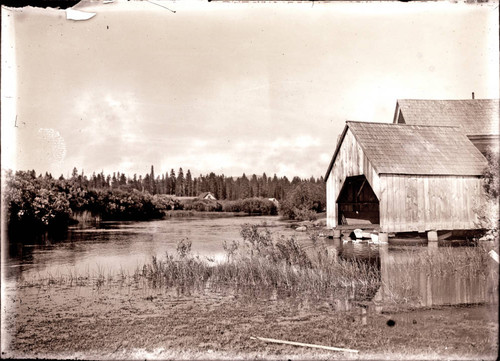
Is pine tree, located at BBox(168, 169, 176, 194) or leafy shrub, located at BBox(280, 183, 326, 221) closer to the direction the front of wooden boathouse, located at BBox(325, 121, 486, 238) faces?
the pine tree

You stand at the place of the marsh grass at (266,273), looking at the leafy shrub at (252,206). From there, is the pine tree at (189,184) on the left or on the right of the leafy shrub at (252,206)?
left

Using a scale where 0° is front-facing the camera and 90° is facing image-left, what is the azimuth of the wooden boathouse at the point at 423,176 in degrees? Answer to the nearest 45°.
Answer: approximately 45°

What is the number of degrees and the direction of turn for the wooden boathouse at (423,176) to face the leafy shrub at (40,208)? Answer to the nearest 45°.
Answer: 0° — it already faces it

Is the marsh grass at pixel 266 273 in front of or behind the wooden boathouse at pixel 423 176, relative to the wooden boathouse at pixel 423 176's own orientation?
in front

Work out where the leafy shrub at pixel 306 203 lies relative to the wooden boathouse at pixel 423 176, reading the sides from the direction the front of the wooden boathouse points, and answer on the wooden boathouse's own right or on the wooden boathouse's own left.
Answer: on the wooden boathouse's own right

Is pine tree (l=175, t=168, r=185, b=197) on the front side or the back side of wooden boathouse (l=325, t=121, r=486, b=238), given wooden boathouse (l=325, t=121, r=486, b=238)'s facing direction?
on the front side
